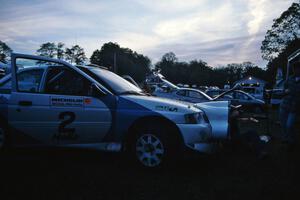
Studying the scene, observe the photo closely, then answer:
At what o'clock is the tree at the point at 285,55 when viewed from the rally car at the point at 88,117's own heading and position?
The tree is roughly at 9 o'clock from the rally car.

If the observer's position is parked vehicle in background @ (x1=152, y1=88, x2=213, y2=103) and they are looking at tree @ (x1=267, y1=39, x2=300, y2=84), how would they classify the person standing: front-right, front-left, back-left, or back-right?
back-right

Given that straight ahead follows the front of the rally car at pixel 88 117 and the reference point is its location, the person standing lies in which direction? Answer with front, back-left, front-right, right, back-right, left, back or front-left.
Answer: front-left

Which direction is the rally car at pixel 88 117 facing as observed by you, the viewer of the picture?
facing the viewer and to the right of the viewer

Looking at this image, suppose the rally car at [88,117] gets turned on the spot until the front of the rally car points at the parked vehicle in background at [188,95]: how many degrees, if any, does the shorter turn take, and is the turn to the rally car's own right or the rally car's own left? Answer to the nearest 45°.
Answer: approximately 90° to the rally car's own left
